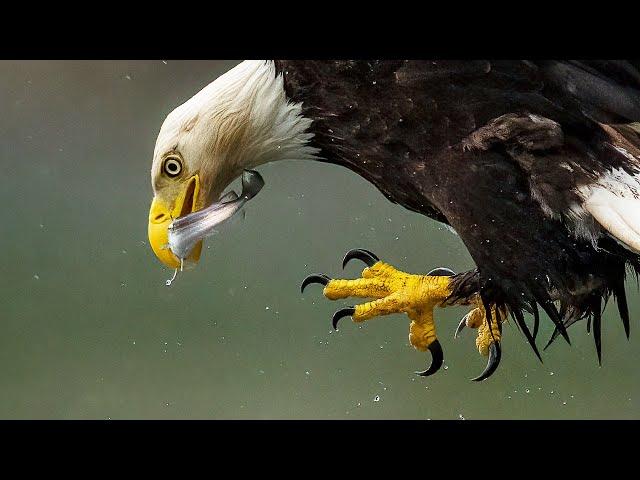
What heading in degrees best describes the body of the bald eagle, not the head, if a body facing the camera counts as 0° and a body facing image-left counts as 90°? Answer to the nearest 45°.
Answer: approximately 90°
